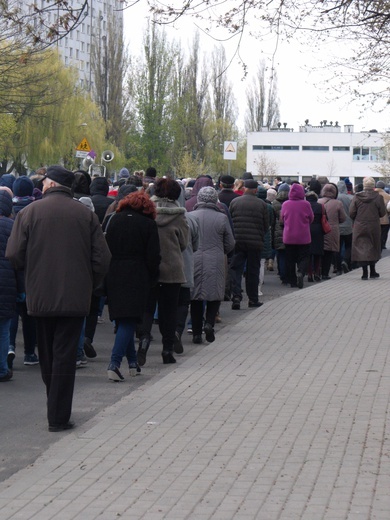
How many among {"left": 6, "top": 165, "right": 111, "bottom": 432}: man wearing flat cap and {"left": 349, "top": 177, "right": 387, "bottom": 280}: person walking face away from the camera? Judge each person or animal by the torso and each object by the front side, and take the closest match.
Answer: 2

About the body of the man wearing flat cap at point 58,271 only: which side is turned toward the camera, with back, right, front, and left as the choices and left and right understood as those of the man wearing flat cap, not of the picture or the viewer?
back

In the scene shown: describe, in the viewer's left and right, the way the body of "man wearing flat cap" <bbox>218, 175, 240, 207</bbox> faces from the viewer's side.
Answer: facing away from the viewer

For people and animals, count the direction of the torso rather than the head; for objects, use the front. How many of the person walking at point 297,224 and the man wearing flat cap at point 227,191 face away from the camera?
2

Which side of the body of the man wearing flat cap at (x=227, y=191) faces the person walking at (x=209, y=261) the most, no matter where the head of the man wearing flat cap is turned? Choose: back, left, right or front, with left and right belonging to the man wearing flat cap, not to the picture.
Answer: back

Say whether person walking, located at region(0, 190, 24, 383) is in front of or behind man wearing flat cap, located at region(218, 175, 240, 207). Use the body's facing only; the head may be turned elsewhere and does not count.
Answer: behind

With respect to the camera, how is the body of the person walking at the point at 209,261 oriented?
away from the camera

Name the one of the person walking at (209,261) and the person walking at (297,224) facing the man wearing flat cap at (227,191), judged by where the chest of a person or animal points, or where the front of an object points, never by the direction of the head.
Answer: the person walking at (209,261)

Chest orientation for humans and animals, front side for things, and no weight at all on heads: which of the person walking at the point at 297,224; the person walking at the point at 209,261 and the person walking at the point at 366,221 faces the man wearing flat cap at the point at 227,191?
the person walking at the point at 209,261

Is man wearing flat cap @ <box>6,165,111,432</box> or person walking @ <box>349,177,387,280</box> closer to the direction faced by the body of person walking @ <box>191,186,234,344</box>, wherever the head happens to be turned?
the person walking

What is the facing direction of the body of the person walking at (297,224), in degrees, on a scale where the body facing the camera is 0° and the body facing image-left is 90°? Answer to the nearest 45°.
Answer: approximately 180°

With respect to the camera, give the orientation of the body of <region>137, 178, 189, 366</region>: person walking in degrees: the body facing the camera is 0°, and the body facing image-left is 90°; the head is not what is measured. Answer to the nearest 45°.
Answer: approximately 225°

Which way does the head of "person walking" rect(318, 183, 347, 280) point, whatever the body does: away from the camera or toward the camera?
away from the camera
